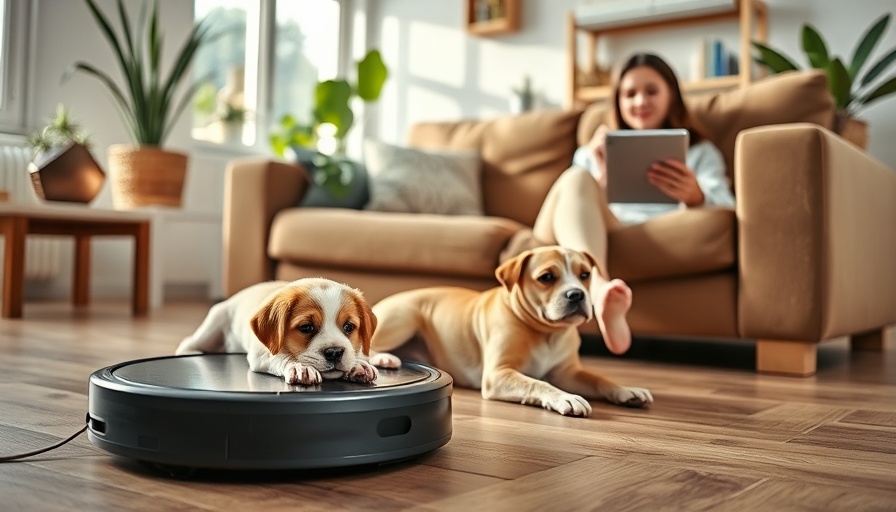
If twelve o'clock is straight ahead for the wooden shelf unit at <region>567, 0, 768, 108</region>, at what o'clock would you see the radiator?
The radiator is roughly at 2 o'clock from the wooden shelf unit.

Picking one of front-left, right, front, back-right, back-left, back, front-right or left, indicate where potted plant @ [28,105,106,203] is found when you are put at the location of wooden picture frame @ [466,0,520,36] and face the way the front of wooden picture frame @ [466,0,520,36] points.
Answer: front-right

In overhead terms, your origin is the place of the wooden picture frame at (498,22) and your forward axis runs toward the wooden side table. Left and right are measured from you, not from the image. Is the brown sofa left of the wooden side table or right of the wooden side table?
left

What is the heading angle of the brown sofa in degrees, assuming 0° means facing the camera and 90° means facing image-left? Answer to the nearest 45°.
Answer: approximately 45°

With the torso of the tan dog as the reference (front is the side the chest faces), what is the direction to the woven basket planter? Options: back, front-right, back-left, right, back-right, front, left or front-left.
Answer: back

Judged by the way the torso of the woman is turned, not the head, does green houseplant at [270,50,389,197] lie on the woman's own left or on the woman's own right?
on the woman's own right

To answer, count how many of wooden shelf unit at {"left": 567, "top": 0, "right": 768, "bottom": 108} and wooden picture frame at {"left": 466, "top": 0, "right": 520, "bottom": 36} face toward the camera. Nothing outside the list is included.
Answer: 2

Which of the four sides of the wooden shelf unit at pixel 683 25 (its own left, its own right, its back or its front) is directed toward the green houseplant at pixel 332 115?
right

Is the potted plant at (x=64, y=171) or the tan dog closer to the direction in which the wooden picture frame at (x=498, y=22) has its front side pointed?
the tan dog

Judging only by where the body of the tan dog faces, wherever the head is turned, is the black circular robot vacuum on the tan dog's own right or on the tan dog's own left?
on the tan dog's own right

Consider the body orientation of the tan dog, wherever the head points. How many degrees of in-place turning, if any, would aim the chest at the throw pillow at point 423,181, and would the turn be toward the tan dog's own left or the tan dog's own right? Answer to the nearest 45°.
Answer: approximately 135° to the tan dog's own left

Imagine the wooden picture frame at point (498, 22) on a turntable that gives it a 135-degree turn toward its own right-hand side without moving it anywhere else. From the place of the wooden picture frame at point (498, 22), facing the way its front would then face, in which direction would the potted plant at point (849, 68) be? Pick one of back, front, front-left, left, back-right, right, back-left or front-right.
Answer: back

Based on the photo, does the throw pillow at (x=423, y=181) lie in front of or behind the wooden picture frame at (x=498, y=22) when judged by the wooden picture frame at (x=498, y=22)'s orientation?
in front

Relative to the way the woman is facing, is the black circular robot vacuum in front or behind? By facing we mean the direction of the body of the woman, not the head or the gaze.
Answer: in front

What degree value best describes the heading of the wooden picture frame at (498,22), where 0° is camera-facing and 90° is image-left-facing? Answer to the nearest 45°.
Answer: approximately 0°
